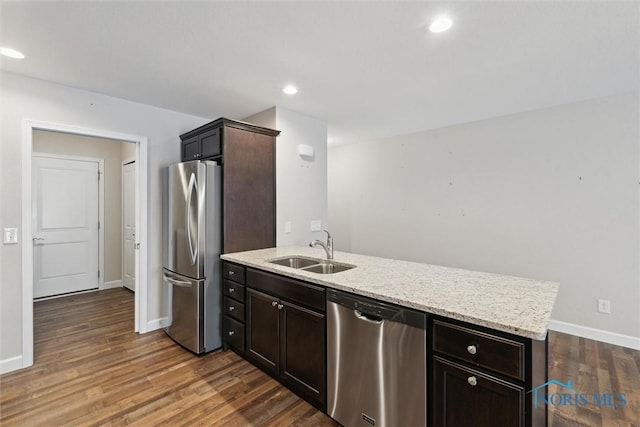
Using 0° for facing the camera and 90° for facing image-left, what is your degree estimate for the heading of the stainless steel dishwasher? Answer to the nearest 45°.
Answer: approximately 45°

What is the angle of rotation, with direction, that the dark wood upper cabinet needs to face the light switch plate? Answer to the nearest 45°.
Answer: approximately 45° to its right

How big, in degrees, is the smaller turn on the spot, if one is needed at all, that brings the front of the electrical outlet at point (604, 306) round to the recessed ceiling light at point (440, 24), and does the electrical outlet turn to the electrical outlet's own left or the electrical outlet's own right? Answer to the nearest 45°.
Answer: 0° — it already faces it

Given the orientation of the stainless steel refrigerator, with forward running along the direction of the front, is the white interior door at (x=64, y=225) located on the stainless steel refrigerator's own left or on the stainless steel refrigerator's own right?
on the stainless steel refrigerator's own right

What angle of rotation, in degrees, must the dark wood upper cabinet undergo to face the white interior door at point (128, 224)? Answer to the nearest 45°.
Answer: approximately 90° to its right

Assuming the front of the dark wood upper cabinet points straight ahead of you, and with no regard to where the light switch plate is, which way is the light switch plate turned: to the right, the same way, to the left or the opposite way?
to the left
